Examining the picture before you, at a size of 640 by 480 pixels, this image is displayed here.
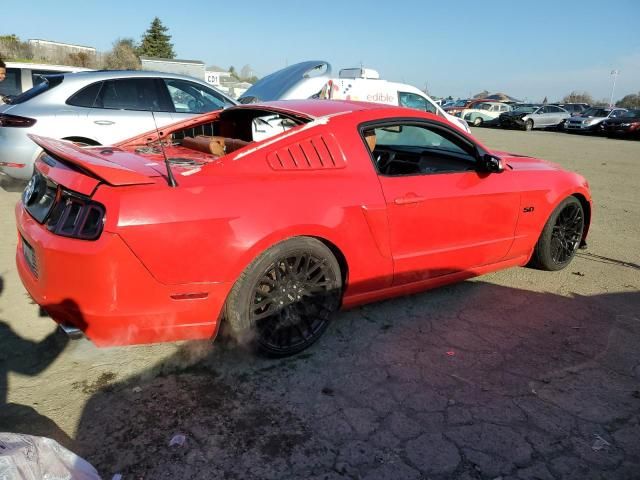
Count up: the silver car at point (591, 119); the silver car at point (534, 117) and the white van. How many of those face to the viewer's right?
1

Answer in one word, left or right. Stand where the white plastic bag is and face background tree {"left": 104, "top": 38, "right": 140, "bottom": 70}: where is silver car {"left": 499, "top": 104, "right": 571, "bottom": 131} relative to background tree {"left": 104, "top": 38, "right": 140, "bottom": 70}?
right

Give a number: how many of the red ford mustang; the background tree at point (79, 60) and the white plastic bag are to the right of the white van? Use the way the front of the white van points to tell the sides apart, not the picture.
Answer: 2

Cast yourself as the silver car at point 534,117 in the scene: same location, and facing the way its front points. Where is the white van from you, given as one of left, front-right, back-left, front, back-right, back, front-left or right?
front-left

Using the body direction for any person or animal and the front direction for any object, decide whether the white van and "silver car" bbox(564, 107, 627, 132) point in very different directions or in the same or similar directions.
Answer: very different directions

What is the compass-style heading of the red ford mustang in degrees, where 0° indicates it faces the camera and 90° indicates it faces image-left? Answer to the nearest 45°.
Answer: approximately 225°

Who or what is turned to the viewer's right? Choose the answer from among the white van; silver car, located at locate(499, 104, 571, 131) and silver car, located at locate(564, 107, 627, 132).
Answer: the white van

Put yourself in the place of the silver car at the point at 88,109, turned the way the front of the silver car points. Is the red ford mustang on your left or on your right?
on your right

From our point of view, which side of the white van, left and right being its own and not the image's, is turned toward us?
right

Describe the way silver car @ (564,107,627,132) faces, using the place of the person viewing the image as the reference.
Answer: facing the viewer and to the left of the viewer

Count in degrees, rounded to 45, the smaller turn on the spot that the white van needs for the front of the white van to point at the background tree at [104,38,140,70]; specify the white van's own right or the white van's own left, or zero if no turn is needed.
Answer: approximately 135° to the white van's own left

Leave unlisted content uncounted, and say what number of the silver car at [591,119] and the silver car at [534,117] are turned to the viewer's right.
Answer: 0

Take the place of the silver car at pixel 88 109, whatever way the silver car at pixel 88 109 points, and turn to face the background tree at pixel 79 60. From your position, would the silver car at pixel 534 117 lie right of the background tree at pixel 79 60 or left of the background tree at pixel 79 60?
right

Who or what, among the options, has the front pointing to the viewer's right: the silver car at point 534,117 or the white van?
the white van
